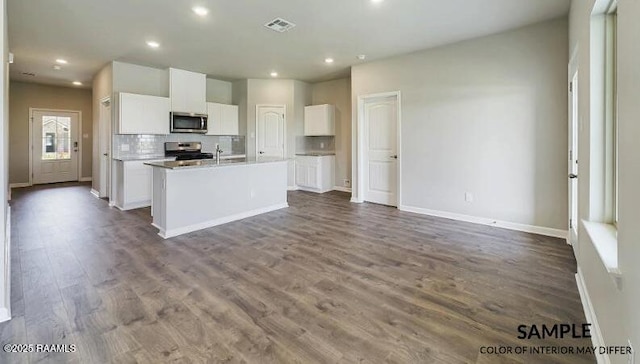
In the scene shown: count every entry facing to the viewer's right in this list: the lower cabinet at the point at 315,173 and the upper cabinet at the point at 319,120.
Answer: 0

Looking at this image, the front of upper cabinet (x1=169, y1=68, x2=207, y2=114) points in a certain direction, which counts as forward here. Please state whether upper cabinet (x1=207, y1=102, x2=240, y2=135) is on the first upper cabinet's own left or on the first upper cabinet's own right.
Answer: on the first upper cabinet's own left

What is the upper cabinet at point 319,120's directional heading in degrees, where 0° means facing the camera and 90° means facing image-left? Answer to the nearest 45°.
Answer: approximately 45°

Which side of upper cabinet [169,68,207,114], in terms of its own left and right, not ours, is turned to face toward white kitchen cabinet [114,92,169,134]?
right

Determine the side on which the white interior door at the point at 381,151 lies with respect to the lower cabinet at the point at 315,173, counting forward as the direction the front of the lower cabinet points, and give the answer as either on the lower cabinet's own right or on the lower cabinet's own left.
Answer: on the lower cabinet's own left
